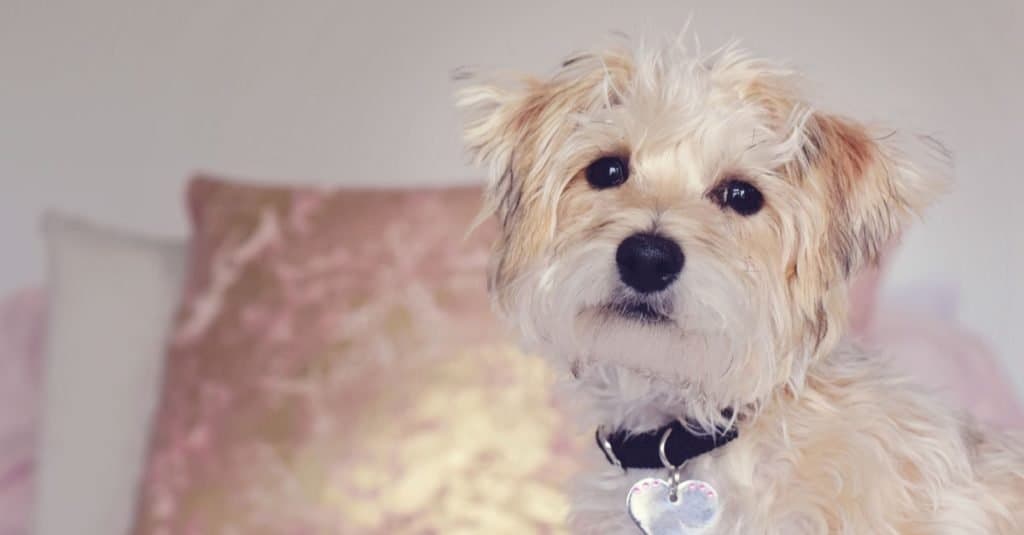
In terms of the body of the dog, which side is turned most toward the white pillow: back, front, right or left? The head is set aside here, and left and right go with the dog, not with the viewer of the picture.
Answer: right

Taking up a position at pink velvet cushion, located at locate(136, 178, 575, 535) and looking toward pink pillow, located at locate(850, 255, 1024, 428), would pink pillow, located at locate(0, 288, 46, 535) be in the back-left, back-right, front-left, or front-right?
back-left

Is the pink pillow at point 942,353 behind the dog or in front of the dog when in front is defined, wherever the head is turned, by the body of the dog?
behind

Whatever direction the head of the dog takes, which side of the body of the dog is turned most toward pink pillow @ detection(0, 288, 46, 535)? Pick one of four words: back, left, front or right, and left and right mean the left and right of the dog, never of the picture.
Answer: right

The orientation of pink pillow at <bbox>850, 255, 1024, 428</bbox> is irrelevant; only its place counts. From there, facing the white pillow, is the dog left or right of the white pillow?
left

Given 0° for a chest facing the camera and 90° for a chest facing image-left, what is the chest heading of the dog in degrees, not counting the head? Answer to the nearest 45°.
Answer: approximately 45°
